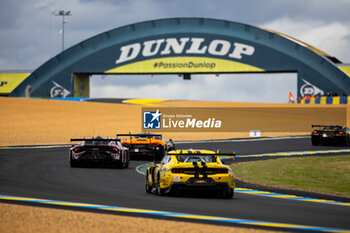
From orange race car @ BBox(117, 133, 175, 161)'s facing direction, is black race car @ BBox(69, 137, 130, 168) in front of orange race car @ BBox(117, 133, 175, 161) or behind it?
behind

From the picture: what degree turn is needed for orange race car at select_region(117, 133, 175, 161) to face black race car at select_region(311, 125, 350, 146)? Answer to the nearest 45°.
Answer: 0° — it already faces it

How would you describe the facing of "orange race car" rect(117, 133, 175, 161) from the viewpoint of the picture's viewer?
facing away from the viewer and to the right of the viewer

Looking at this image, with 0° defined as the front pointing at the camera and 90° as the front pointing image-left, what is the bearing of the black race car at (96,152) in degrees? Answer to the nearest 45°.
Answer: approximately 180°

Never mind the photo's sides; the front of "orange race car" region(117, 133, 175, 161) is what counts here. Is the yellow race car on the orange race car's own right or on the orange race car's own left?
on the orange race car's own right

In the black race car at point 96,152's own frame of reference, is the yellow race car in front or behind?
behind

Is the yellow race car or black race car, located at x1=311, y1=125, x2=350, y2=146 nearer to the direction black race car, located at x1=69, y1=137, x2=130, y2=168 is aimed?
the black race car

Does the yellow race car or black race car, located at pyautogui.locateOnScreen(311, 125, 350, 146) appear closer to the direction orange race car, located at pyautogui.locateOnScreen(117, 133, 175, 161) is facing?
the black race car

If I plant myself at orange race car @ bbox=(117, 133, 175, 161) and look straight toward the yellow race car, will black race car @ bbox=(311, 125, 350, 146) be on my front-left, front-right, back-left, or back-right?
back-left
